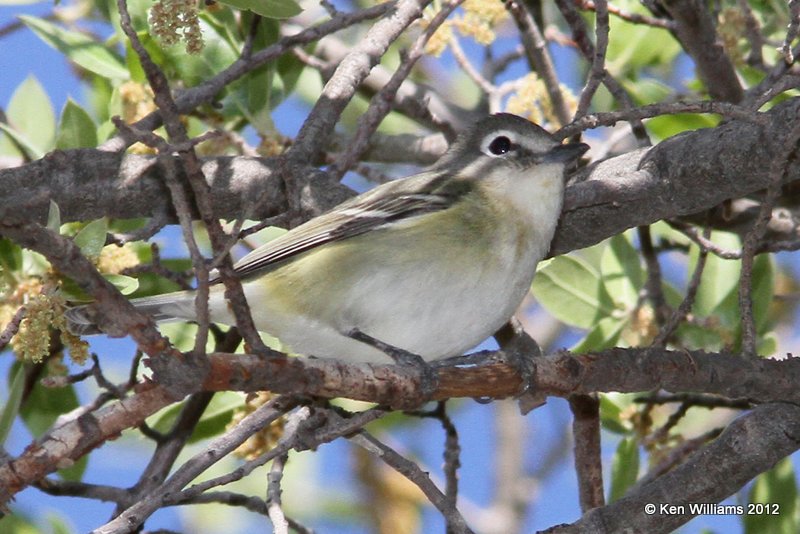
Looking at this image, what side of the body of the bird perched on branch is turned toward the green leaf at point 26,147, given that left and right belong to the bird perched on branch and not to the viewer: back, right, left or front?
back

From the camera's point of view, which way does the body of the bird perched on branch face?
to the viewer's right

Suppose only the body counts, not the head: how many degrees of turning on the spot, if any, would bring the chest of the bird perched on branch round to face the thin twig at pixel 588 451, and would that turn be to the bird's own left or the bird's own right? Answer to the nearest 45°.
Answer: approximately 45° to the bird's own left

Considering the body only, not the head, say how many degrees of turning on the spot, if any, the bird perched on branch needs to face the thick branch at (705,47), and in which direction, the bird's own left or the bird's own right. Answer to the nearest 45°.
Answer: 0° — it already faces it

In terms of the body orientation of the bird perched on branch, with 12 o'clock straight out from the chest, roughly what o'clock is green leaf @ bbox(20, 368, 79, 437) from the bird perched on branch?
The green leaf is roughly at 7 o'clock from the bird perched on branch.

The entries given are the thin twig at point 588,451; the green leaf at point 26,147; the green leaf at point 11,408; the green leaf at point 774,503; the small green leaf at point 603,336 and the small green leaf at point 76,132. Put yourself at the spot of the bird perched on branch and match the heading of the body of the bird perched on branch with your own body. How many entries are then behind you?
3

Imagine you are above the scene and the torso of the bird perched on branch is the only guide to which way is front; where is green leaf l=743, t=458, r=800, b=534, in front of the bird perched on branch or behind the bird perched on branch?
in front

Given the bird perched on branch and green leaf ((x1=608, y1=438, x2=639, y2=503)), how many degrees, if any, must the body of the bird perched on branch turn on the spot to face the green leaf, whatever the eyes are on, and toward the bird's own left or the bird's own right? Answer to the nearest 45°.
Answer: approximately 45° to the bird's own left

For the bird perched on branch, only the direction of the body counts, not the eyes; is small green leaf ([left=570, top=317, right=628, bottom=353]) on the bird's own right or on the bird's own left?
on the bird's own left
